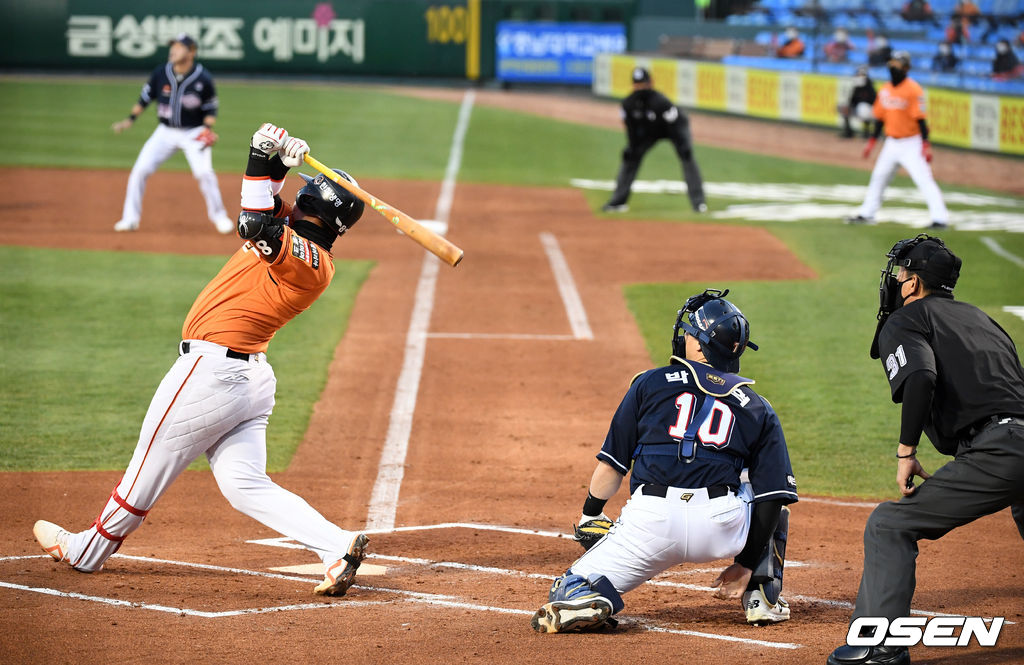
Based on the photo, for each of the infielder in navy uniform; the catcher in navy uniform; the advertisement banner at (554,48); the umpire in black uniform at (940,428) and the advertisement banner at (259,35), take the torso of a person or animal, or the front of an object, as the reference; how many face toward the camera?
3

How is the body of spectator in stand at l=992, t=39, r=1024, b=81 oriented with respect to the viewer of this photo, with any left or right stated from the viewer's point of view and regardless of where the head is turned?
facing the viewer and to the left of the viewer

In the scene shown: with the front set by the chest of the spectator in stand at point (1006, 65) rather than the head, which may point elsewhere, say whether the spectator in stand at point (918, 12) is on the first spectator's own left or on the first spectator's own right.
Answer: on the first spectator's own right

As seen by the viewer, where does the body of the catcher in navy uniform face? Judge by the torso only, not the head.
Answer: away from the camera

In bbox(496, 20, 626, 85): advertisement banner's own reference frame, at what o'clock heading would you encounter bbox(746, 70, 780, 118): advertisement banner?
bbox(746, 70, 780, 118): advertisement banner is roughly at 11 o'clock from bbox(496, 20, 626, 85): advertisement banner.

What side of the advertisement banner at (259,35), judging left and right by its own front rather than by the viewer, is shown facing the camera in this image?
front

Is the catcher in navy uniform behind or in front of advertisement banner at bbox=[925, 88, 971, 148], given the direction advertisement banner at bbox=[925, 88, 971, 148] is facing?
in front

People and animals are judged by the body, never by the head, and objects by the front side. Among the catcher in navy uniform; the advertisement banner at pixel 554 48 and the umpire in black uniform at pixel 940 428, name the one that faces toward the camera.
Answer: the advertisement banner

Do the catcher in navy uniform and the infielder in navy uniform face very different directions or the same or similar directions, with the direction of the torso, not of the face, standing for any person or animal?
very different directions

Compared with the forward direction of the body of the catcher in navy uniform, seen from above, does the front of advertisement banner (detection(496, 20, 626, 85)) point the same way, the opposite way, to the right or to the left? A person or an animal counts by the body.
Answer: the opposite way

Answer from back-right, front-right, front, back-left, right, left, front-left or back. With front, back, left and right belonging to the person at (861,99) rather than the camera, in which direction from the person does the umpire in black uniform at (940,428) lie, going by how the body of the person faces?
front-left

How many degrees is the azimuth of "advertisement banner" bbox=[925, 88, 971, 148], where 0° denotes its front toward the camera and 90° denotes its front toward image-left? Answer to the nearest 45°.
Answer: approximately 45°

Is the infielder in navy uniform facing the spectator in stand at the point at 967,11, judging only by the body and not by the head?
no

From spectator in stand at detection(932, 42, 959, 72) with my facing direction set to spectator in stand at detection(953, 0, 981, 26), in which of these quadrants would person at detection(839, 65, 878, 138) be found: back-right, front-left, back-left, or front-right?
back-left

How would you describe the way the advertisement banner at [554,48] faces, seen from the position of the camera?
facing the viewer

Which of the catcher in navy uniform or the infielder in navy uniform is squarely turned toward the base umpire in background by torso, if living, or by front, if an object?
the catcher in navy uniform

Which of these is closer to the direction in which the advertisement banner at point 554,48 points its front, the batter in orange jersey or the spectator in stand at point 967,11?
the batter in orange jersey

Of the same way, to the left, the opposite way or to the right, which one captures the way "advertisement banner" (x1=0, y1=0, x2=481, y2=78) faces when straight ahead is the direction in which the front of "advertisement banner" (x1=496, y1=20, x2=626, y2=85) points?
the same way

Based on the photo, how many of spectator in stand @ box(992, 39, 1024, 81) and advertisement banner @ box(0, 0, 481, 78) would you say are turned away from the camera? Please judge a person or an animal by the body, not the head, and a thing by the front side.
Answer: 0
